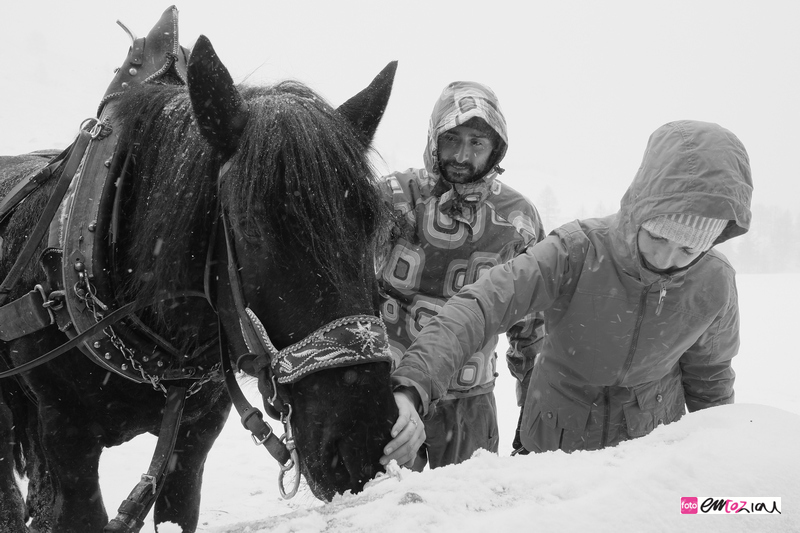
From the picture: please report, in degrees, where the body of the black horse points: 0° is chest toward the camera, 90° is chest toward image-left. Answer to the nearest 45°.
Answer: approximately 315°

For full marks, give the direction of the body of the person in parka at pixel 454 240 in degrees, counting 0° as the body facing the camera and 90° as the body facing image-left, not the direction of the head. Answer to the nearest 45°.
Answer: approximately 0°
